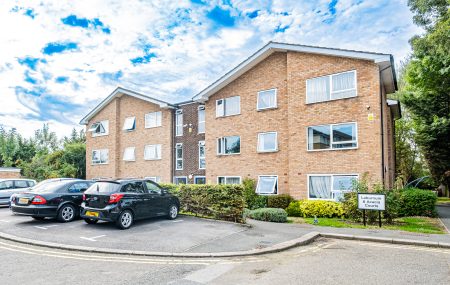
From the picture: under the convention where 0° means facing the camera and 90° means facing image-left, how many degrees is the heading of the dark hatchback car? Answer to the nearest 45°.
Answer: approximately 225°

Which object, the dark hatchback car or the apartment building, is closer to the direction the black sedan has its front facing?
the apartment building

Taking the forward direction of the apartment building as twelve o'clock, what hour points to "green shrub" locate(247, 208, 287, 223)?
The green shrub is roughly at 11 o'clock from the apartment building.

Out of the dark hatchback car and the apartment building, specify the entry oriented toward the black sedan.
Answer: the apartment building

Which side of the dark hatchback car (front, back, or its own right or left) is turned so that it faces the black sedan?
left

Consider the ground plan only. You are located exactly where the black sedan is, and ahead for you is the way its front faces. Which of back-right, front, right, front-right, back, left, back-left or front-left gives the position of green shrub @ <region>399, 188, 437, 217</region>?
front-right

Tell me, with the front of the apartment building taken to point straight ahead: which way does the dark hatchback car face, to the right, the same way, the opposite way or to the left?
the opposite way

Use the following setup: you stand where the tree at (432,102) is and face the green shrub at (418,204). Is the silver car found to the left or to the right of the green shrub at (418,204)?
right

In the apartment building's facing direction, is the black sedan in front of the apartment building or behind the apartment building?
in front

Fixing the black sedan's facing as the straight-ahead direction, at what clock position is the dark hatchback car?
The dark hatchback car is roughly at 3 o'clock from the black sedan.

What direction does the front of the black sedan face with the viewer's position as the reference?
facing away from the viewer and to the right of the viewer

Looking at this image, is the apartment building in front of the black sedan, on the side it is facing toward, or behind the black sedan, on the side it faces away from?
in front
